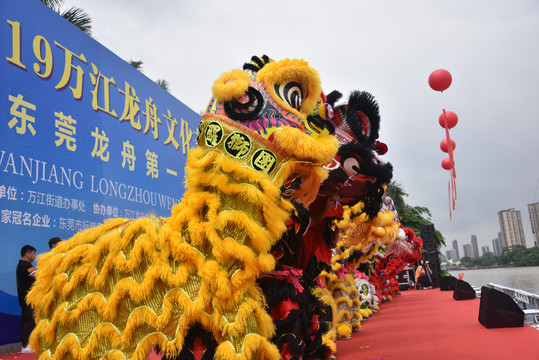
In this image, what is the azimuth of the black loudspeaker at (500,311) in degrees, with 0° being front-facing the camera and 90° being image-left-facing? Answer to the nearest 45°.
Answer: approximately 90°

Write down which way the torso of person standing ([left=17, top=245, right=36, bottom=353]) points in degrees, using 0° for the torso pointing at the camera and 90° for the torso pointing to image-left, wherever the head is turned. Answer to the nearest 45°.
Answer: approximately 270°

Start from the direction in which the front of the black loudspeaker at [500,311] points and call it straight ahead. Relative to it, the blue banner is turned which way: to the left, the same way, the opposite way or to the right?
the opposite way

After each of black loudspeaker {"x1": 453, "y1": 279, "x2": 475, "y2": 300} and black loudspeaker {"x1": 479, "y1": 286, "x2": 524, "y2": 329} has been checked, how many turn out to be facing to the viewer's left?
2

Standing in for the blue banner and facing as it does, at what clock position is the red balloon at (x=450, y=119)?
The red balloon is roughly at 10 o'clock from the blue banner.

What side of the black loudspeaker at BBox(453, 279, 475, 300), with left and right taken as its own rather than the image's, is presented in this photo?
left

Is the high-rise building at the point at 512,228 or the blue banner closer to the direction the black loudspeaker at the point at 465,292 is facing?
the blue banner
